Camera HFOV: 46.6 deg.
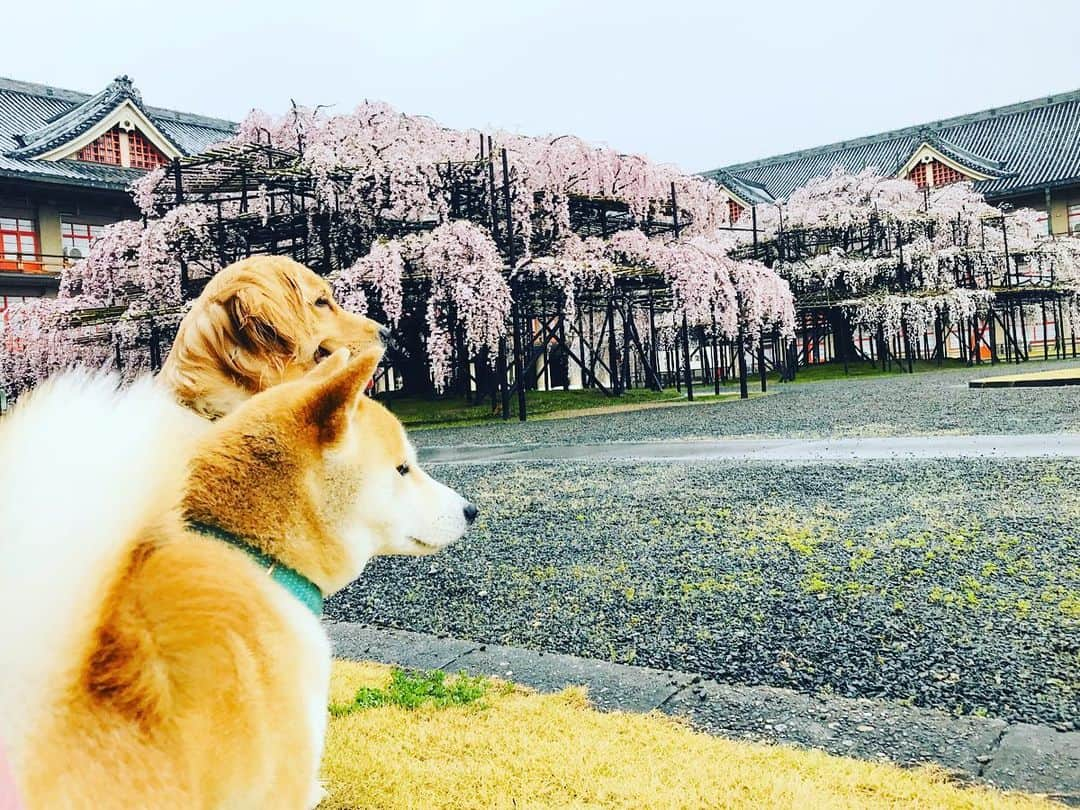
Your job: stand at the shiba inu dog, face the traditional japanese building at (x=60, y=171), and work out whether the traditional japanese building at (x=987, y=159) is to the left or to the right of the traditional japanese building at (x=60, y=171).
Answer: right

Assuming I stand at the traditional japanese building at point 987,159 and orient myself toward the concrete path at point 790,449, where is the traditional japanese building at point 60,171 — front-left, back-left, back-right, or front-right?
front-right

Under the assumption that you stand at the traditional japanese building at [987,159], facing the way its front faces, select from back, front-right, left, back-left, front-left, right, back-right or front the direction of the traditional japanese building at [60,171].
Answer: front

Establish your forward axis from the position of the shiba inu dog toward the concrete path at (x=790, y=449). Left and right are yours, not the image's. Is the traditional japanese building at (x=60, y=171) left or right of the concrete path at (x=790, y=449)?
left

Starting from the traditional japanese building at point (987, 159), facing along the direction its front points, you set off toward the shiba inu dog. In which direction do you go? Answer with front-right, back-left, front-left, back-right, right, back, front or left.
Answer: front-left

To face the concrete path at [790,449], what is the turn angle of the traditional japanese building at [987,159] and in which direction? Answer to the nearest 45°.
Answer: approximately 45° to its left

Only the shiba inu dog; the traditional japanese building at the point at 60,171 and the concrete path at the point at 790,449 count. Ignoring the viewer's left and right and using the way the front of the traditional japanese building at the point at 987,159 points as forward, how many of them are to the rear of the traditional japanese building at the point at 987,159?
0

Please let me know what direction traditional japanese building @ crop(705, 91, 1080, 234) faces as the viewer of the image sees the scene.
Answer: facing the viewer and to the left of the viewer
